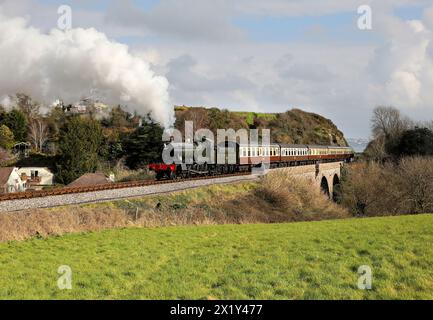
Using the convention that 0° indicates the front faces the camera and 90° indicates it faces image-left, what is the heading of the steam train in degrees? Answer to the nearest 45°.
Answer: approximately 45°

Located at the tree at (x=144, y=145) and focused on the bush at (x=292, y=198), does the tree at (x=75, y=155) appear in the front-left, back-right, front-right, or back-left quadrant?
back-right

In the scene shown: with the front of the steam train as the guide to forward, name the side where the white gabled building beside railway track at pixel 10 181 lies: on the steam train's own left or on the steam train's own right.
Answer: on the steam train's own right

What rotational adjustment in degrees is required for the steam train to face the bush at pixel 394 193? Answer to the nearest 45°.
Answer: approximately 180°

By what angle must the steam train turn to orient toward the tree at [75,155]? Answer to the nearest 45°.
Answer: approximately 90° to its right

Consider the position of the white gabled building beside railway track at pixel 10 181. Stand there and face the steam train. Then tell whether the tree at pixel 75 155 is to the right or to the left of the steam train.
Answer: left
